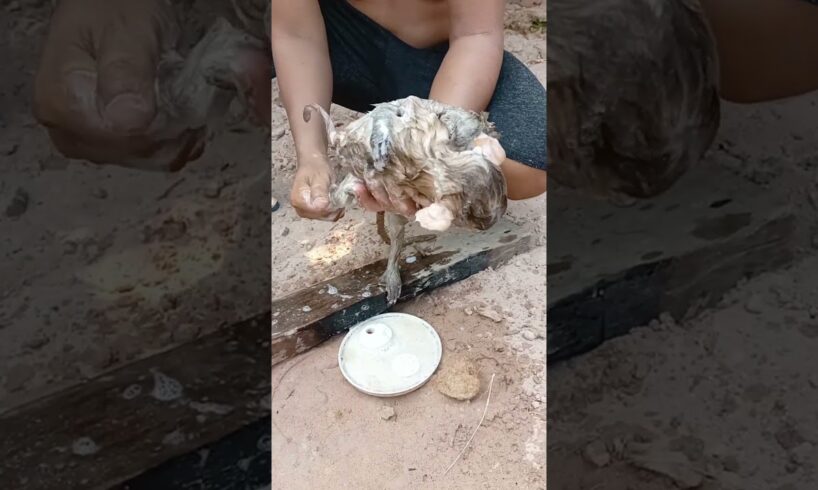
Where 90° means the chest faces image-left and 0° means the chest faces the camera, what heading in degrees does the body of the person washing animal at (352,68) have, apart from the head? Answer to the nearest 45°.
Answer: approximately 0°
